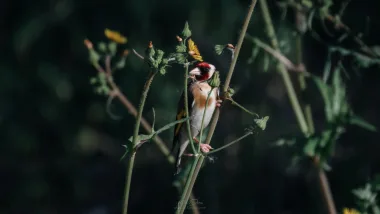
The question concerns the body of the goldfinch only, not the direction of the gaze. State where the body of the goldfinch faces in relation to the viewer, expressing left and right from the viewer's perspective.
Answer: facing the viewer and to the right of the viewer
